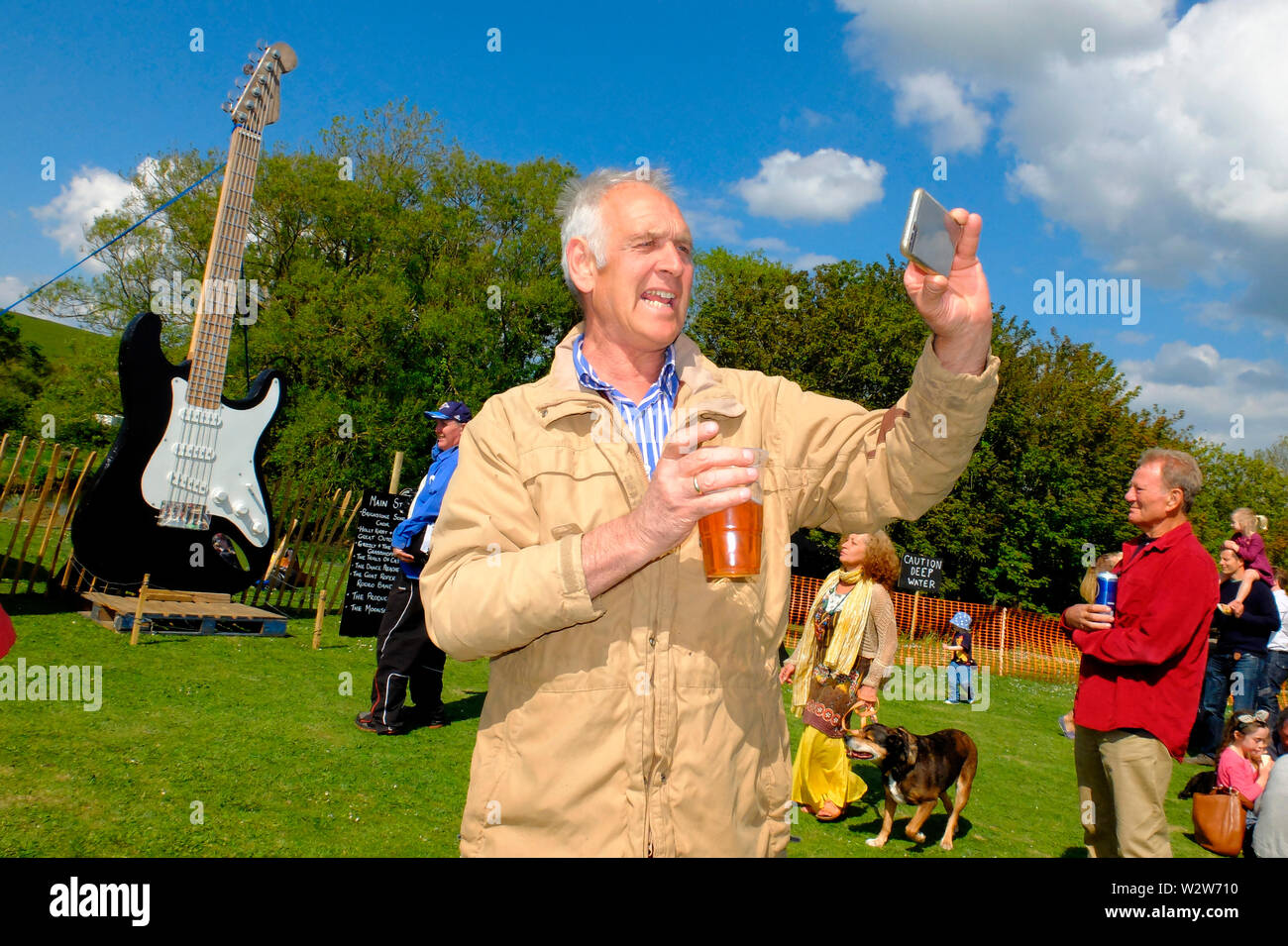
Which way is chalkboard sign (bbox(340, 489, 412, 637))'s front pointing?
toward the camera

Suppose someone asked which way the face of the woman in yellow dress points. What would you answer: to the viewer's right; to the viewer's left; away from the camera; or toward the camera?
to the viewer's left

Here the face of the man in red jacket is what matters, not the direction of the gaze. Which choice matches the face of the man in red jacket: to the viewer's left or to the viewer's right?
to the viewer's left

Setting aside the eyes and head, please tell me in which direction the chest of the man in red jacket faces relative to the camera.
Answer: to the viewer's left

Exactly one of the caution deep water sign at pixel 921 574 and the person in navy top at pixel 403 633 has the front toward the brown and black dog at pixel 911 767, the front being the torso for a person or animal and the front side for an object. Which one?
the caution deep water sign

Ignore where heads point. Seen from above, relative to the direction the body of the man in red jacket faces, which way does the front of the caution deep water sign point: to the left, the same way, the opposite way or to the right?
to the left

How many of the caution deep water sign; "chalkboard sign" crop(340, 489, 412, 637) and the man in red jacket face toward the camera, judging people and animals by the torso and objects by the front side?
2

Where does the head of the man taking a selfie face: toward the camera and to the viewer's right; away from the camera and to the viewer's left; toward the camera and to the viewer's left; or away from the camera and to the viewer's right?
toward the camera and to the viewer's right

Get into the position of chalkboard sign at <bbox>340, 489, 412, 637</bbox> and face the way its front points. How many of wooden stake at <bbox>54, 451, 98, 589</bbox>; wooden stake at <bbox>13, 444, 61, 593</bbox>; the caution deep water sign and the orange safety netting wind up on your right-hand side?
2
